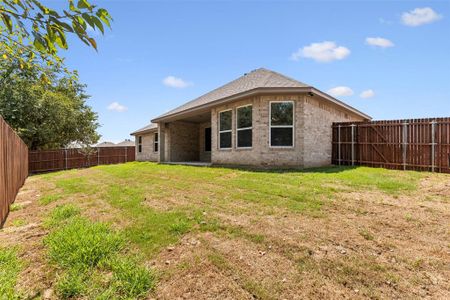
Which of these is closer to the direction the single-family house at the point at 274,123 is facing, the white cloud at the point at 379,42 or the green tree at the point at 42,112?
the white cloud

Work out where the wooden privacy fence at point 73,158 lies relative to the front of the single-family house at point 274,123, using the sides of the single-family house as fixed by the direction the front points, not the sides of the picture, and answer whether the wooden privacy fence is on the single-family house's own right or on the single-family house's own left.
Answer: on the single-family house's own left

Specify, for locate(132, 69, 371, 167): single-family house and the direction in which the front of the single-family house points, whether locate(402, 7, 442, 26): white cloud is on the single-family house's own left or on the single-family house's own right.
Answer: on the single-family house's own right

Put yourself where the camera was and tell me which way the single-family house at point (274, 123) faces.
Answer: facing away from the viewer and to the right of the viewer

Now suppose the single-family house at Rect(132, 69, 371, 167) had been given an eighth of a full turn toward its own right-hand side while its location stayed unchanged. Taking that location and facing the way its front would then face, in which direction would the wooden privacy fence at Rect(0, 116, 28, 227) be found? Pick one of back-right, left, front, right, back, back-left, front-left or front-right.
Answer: back-right

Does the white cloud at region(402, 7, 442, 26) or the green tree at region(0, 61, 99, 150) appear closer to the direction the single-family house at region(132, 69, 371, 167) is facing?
the white cloud

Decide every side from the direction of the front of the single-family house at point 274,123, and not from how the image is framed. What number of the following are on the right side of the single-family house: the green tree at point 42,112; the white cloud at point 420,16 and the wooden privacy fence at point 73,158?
1

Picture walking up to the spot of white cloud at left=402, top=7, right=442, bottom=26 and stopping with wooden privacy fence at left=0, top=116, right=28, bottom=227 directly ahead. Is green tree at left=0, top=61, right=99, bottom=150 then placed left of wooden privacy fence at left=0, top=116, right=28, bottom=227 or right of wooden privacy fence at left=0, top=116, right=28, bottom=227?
right

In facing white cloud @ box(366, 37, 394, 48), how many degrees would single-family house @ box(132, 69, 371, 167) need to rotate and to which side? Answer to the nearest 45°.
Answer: approximately 45° to its right

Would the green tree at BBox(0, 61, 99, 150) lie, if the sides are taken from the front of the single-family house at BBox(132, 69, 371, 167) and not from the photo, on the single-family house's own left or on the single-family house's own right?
on the single-family house's own left
